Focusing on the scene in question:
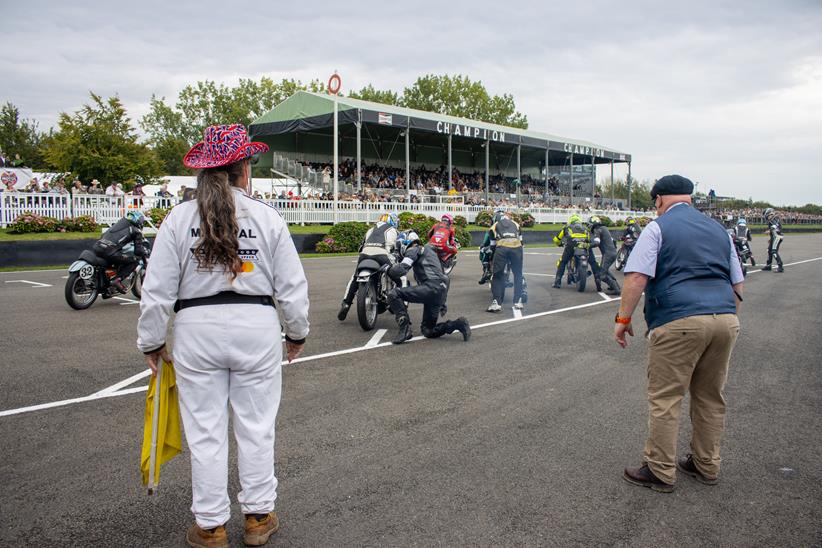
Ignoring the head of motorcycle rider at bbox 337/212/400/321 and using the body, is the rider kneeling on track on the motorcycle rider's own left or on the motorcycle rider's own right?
on the motorcycle rider's own right

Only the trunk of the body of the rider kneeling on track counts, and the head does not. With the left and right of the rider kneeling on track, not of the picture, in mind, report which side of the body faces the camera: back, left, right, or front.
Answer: left

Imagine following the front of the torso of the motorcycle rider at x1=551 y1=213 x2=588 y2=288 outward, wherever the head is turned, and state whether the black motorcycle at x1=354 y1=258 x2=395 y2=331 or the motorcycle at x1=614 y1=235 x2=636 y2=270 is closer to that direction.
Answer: the motorcycle

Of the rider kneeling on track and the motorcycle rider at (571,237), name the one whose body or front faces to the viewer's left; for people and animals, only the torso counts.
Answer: the rider kneeling on track

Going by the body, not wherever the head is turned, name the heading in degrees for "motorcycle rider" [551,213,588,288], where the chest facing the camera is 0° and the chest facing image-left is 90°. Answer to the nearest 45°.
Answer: approximately 180°
